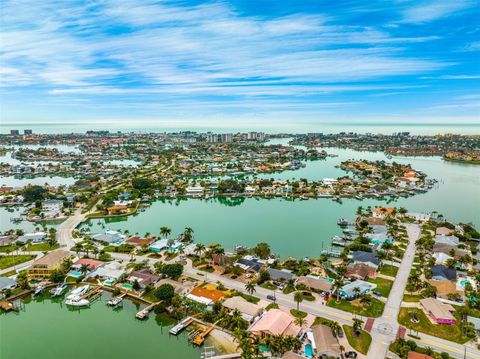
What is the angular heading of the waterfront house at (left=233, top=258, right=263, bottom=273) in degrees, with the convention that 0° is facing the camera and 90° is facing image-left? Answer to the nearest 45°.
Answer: approximately 45°

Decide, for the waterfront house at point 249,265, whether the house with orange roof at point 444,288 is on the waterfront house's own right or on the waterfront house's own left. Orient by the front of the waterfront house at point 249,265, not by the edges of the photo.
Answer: on the waterfront house's own left

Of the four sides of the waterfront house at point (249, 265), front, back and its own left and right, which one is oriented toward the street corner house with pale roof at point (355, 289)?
left

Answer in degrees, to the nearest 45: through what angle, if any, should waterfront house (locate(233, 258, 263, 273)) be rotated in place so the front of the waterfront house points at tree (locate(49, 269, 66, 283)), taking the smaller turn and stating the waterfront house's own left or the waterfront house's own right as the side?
approximately 45° to the waterfront house's own right
